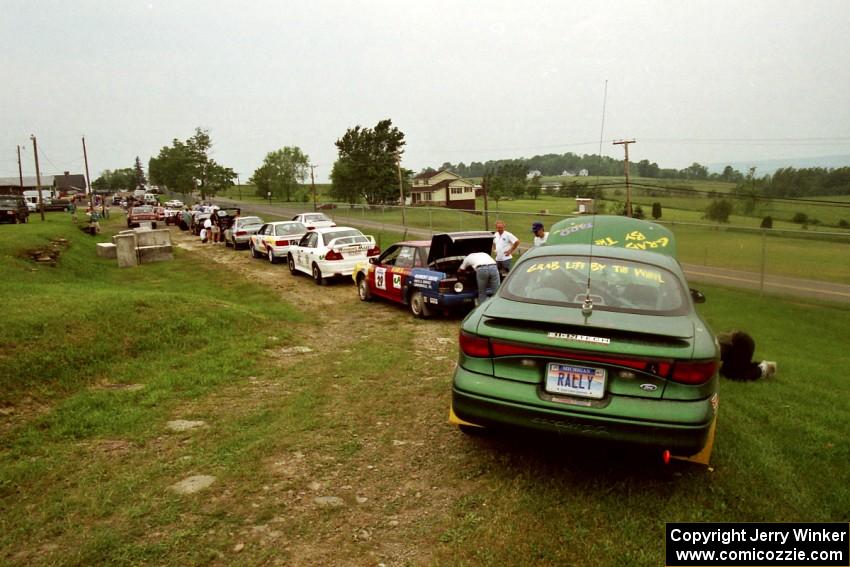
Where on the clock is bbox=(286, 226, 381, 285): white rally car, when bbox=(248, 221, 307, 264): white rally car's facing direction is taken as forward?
bbox=(286, 226, 381, 285): white rally car is roughly at 7 o'clock from bbox=(248, 221, 307, 264): white rally car.

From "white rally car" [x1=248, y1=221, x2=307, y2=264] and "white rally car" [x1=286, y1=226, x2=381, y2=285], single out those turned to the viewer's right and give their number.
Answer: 0

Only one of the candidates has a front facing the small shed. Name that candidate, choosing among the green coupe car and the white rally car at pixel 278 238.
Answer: the green coupe car

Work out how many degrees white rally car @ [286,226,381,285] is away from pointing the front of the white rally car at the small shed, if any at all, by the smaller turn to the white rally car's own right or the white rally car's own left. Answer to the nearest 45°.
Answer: approximately 90° to the white rally car's own right

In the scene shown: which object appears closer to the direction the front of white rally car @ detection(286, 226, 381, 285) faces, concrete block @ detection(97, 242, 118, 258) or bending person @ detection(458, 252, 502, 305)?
the concrete block

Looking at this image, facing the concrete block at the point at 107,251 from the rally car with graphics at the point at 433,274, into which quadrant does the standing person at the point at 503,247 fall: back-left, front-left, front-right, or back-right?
back-right

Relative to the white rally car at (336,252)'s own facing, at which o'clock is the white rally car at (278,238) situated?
the white rally car at (278,238) is roughly at 1 o'clock from the white rally car at (336,252).

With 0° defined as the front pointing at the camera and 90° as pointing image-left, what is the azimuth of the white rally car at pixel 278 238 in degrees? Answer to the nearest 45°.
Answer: approximately 135°

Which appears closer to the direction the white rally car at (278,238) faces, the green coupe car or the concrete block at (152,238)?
the concrete block

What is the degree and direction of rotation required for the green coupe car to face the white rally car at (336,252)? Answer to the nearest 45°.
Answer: approximately 45° to its left

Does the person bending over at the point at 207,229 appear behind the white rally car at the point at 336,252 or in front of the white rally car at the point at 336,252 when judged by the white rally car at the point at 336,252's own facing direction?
in front

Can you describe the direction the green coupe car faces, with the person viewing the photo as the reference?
facing away from the viewer
